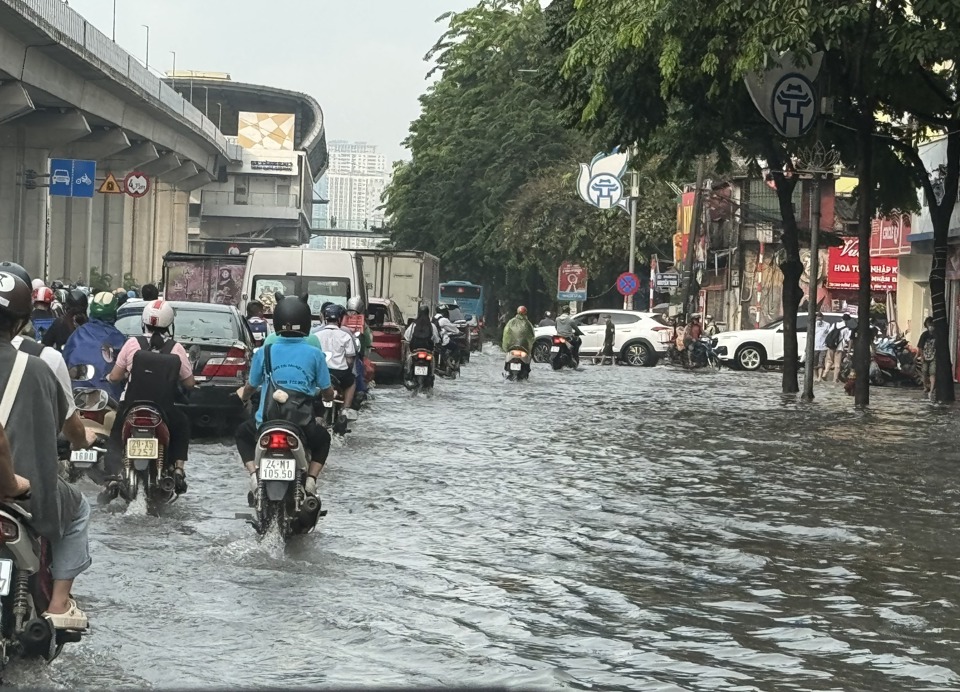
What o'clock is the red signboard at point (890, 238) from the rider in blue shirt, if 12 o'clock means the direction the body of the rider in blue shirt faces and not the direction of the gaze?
The red signboard is roughly at 1 o'clock from the rider in blue shirt.

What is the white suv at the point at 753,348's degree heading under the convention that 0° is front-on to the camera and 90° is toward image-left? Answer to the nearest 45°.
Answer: approximately 90°

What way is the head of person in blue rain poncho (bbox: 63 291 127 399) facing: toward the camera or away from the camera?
away from the camera

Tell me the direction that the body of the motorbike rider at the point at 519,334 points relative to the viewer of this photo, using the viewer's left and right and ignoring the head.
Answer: facing away from the viewer

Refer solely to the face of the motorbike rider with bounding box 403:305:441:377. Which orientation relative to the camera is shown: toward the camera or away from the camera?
away from the camera

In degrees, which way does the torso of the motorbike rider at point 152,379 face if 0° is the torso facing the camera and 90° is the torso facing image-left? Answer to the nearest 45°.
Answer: approximately 180°

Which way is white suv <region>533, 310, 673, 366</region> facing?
to the viewer's left

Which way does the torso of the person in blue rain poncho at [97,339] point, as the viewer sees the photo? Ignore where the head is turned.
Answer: away from the camera

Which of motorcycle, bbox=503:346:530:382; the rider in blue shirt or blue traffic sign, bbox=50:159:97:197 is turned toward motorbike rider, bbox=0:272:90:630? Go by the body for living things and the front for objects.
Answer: the blue traffic sign

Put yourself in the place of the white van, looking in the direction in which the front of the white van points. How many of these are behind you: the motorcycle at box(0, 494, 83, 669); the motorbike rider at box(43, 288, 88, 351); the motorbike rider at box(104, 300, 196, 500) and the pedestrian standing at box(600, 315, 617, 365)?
3

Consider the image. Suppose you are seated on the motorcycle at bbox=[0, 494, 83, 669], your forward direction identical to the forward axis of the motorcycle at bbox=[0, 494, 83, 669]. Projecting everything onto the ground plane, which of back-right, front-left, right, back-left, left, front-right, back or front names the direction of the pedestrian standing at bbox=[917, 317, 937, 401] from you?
front-right

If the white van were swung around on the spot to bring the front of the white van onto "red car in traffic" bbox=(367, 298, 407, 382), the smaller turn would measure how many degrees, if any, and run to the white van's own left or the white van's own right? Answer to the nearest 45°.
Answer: approximately 45° to the white van's own right

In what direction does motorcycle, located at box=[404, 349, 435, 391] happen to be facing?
away from the camera

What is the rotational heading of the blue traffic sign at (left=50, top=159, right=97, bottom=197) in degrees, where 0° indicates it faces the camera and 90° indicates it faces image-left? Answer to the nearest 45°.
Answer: approximately 0°

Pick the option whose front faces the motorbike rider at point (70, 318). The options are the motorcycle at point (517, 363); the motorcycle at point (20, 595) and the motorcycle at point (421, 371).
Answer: the motorcycle at point (20, 595)

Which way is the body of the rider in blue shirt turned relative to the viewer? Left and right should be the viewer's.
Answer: facing away from the viewer

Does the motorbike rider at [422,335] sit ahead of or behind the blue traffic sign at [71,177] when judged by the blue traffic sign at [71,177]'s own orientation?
ahead
